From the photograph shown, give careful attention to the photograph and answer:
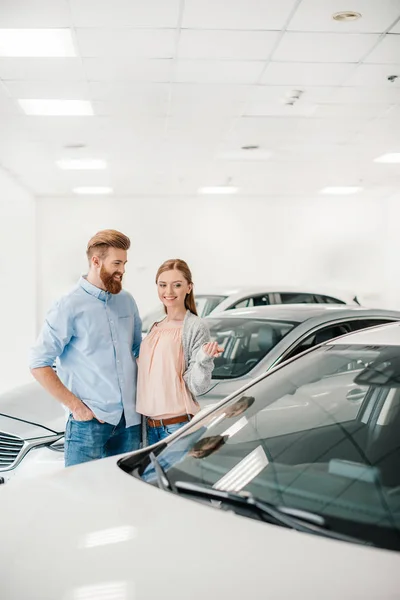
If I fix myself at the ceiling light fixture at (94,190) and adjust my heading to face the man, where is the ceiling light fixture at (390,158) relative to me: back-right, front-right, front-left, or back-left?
front-left

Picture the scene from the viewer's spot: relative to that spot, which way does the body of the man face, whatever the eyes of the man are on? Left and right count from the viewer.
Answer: facing the viewer and to the right of the viewer

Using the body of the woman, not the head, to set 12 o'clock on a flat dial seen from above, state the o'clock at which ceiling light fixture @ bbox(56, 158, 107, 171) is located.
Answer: The ceiling light fixture is roughly at 4 o'clock from the woman.

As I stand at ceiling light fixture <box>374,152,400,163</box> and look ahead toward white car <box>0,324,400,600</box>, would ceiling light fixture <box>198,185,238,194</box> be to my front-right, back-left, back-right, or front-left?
back-right

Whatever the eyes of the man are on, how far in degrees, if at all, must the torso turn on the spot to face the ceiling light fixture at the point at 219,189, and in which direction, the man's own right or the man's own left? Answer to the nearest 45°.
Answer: approximately 135° to the man's own left

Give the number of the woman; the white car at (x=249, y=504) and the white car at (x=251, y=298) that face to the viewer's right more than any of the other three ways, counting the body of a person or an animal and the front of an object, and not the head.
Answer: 0

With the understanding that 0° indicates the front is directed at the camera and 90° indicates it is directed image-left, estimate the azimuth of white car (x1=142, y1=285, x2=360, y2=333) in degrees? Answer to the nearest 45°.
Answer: approximately 45°

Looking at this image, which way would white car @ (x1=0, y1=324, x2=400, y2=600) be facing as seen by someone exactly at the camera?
facing the viewer and to the left of the viewer

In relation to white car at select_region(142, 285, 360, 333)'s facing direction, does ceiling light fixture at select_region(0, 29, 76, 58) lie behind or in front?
in front

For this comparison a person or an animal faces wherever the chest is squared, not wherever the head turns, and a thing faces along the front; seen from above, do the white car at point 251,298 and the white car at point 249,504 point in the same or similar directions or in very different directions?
same or similar directions

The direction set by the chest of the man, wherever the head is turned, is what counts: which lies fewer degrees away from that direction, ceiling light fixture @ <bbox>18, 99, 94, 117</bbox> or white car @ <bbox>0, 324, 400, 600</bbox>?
the white car

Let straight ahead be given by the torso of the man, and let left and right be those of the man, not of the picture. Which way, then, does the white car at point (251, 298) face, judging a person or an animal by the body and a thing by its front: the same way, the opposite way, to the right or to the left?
to the right

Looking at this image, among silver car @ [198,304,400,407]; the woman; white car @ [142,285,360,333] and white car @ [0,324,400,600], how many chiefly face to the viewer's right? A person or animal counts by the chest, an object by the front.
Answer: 0

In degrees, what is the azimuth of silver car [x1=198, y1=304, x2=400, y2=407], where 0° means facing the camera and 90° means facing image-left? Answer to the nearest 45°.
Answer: approximately 45°
